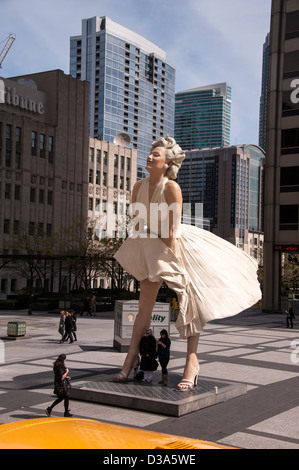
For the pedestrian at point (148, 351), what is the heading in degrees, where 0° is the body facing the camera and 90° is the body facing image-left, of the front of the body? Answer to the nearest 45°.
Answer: approximately 0°

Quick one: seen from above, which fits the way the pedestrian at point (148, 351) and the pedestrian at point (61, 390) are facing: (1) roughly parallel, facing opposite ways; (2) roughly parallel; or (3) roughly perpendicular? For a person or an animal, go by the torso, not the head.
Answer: roughly perpendicular

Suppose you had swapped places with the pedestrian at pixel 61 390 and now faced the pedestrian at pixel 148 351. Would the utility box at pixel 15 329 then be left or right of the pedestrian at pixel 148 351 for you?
left
